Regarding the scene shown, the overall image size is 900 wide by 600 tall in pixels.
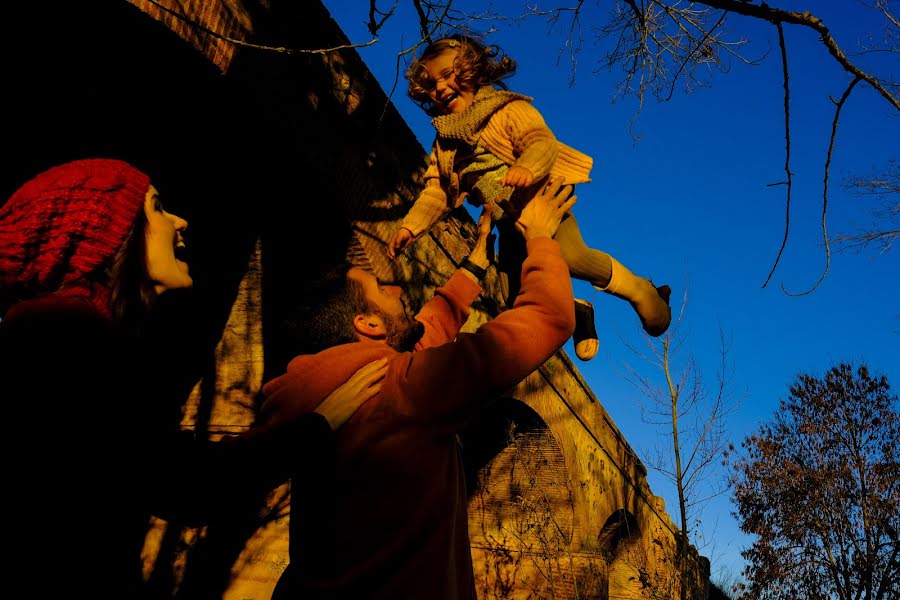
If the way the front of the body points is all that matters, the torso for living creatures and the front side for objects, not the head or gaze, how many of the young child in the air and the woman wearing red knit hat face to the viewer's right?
1

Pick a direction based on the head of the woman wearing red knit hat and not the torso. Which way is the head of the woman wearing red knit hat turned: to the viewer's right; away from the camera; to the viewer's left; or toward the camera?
to the viewer's right

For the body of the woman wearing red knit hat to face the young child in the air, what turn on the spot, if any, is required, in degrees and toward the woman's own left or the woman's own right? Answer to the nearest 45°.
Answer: approximately 45° to the woman's own left

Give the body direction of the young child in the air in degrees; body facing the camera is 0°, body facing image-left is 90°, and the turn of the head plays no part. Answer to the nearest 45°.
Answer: approximately 45°

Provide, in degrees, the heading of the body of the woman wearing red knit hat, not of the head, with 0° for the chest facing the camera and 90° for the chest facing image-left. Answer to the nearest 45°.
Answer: approximately 270°
